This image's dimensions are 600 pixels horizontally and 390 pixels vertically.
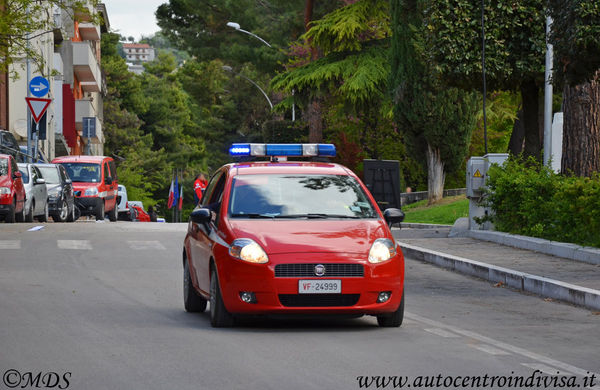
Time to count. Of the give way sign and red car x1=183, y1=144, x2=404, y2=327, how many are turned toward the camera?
2

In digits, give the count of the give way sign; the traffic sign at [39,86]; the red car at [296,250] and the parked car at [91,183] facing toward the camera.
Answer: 4

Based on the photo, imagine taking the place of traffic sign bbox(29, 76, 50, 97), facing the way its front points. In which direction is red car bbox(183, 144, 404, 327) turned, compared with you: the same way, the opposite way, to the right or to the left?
the same way

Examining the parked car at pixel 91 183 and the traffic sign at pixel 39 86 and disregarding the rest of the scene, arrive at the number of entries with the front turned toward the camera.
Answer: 2

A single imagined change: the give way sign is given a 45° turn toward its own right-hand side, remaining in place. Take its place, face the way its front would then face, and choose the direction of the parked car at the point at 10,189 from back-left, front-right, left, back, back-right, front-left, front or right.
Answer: front-left

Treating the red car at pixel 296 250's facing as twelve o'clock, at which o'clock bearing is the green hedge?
The green hedge is roughly at 7 o'clock from the red car.

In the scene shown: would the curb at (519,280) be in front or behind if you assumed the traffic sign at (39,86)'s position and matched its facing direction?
in front

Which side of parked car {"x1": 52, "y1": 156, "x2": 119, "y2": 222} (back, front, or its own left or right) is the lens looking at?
front

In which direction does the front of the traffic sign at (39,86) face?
toward the camera

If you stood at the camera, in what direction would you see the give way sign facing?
facing the viewer

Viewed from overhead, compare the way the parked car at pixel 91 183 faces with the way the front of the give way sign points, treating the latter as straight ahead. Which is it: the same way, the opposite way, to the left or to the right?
the same way
